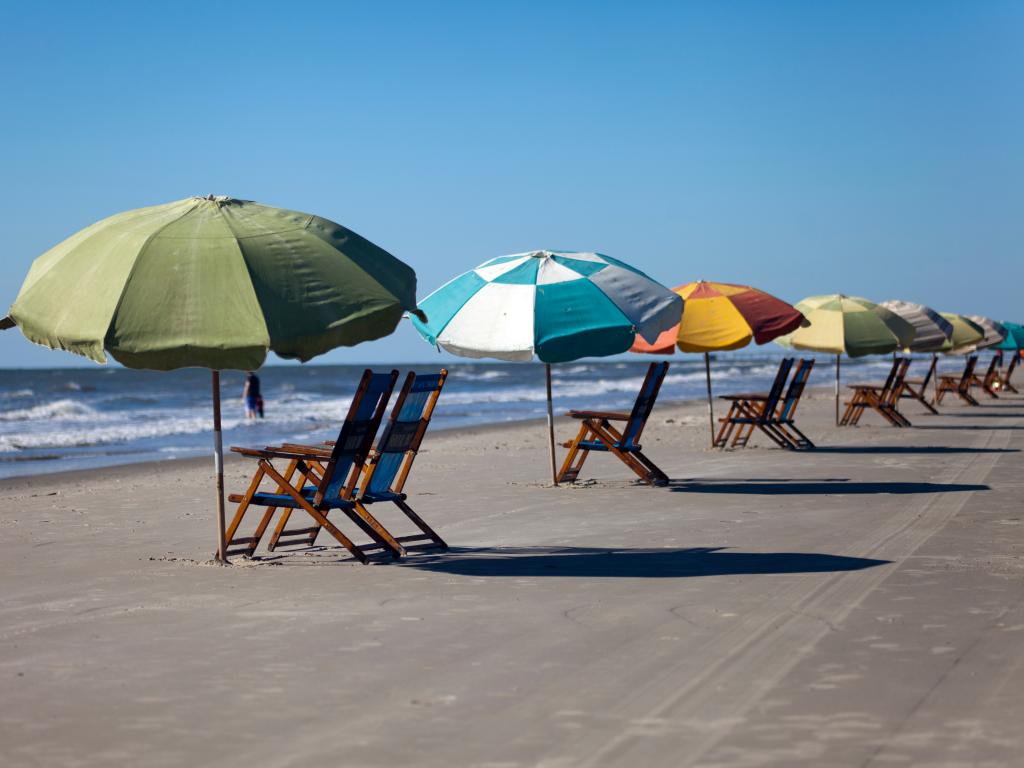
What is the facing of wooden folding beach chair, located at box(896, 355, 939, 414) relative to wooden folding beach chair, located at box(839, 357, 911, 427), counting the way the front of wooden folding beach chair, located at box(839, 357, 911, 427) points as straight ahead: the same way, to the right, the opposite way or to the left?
the same way

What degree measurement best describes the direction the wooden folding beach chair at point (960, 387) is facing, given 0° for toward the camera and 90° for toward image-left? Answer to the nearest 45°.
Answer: approximately 90°

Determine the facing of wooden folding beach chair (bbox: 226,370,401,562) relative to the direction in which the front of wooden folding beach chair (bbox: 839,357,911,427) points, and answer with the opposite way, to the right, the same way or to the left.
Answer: the same way

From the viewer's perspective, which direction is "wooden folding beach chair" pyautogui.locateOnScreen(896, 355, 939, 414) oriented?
to the viewer's left

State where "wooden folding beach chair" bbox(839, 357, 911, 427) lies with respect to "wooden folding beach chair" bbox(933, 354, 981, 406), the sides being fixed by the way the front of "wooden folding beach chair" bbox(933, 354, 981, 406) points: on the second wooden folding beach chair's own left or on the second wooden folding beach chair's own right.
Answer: on the second wooden folding beach chair's own left

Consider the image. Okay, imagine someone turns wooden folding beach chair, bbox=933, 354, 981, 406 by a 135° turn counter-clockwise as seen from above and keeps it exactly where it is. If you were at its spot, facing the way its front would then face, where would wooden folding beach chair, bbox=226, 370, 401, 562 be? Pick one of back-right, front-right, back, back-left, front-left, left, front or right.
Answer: front-right

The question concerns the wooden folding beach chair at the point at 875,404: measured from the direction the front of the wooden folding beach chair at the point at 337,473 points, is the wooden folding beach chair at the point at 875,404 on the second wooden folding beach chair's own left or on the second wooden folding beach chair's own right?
on the second wooden folding beach chair's own right

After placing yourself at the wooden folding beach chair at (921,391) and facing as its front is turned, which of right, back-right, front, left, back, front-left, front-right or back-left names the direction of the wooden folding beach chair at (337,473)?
left

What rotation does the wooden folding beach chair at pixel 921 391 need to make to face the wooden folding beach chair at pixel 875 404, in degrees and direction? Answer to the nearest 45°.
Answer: approximately 90° to its left

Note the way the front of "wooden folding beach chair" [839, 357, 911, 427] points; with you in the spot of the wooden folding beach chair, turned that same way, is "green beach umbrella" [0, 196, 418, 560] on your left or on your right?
on your left

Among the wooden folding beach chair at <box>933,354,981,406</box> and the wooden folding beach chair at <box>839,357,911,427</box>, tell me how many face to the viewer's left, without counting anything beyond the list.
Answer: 2

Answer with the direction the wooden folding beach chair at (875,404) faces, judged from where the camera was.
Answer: facing to the left of the viewer

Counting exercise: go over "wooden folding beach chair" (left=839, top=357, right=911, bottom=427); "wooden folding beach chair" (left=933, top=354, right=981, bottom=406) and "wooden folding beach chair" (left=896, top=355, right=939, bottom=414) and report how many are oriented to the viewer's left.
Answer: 3

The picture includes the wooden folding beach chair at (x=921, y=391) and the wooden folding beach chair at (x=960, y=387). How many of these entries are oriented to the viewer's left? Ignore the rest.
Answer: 2

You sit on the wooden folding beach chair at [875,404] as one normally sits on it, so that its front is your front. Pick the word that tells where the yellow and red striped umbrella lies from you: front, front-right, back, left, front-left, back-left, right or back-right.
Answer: left
